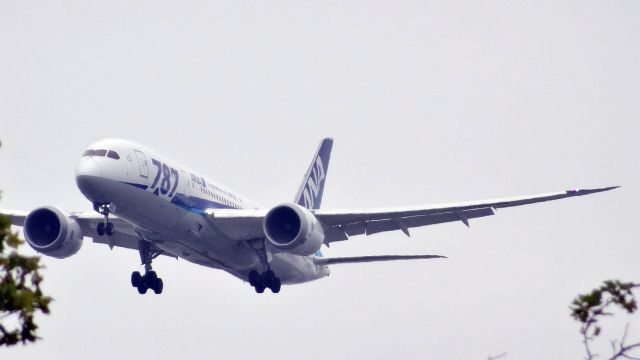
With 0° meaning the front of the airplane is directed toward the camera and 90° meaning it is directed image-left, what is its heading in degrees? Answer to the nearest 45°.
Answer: approximately 45°
